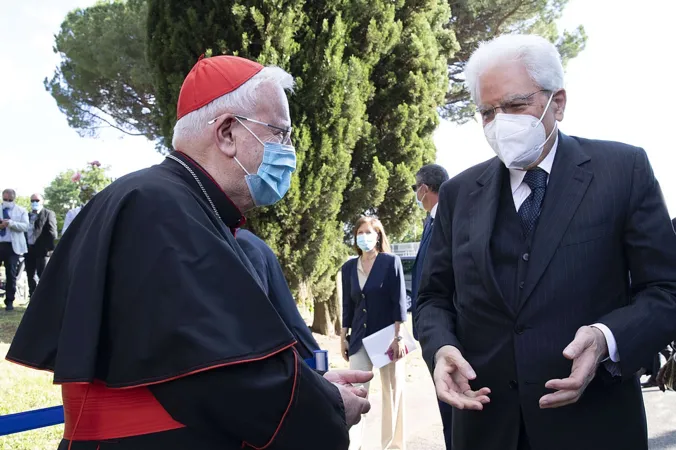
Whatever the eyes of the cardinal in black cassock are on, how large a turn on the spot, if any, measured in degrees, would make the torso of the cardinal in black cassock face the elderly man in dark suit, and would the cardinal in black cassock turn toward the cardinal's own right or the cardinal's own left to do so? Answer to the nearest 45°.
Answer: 0° — they already face them

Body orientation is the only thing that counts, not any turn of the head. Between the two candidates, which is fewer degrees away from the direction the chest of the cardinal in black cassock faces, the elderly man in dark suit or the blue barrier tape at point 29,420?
the elderly man in dark suit

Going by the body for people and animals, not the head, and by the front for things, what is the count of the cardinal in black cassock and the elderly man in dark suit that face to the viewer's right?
1

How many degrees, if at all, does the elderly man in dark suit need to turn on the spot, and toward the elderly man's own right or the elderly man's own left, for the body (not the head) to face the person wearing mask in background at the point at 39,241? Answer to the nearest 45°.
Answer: approximately 90° to the elderly man's own right

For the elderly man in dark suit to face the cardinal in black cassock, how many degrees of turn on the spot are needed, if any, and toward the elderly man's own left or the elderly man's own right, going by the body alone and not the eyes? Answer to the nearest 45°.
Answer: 0° — they already face them

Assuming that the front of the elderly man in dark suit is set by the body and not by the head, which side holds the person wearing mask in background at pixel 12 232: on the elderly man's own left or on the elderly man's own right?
on the elderly man's own right

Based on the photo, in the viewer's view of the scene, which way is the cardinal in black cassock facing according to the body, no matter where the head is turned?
to the viewer's right

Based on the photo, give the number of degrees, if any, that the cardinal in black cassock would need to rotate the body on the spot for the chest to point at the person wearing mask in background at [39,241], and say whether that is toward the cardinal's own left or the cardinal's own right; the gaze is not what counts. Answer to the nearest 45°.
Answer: approximately 90° to the cardinal's own left

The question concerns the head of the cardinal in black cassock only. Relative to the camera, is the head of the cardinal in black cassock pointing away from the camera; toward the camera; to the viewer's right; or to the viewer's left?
to the viewer's right

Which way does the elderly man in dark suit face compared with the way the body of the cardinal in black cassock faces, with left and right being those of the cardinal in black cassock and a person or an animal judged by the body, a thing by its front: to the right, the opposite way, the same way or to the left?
the opposite way

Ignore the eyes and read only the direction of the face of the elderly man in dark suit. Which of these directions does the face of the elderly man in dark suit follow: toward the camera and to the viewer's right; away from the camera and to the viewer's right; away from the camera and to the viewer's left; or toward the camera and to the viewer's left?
toward the camera and to the viewer's left

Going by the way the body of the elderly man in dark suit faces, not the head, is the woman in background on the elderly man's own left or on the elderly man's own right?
on the elderly man's own right

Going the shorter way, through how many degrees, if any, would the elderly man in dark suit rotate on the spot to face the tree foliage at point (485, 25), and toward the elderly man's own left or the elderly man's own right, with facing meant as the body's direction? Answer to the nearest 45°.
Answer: approximately 135° to the elderly man's own right

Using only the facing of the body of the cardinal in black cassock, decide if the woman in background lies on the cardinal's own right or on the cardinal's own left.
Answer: on the cardinal's own left
